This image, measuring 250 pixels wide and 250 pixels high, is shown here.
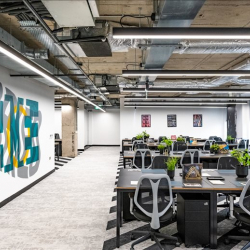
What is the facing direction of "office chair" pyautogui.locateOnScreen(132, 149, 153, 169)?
away from the camera

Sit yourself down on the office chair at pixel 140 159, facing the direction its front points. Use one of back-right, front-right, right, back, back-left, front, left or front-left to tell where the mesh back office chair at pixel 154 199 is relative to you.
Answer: back

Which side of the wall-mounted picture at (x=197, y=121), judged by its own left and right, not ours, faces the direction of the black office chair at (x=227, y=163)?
front

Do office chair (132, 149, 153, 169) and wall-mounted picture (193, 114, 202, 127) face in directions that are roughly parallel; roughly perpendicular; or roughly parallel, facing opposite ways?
roughly parallel, facing opposite ways

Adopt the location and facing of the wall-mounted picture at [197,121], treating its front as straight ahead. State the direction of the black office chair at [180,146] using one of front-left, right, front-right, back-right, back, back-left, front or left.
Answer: front

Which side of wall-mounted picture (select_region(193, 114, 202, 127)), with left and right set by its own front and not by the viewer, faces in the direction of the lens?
front

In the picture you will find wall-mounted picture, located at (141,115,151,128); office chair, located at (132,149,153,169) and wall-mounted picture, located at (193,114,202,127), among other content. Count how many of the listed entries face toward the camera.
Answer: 2

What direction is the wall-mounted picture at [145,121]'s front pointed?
toward the camera

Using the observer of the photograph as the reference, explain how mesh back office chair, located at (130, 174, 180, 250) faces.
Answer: facing away from the viewer

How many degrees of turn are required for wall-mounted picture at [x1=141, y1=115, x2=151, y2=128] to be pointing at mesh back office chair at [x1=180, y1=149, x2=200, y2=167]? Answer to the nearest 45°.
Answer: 0° — it already faces it

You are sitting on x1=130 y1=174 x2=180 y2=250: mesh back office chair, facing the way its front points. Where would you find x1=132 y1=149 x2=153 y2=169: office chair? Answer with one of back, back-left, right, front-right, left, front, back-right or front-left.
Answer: front

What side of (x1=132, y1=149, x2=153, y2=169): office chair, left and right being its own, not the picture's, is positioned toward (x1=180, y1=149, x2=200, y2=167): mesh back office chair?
right

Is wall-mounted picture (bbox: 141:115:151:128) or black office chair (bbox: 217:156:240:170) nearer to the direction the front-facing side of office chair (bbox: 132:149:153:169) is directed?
the wall-mounted picture

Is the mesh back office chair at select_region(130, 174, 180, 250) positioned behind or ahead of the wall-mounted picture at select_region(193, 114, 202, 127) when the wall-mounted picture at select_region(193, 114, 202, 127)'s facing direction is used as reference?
ahead

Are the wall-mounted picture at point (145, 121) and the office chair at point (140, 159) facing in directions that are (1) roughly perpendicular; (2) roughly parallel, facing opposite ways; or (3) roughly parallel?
roughly parallel, facing opposite ways

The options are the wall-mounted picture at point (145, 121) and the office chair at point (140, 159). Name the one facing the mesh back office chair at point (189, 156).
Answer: the wall-mounted picture

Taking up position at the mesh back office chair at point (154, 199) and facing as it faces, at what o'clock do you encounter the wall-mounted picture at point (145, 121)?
The wall-mounted picture is roughly at 12 o'clock from the mesh back office chair.

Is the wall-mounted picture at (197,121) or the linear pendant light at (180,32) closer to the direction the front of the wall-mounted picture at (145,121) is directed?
the linear pendant light

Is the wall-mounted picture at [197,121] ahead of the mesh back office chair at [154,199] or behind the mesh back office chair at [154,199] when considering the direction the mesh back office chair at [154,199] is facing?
ahead
